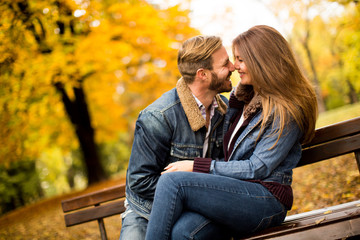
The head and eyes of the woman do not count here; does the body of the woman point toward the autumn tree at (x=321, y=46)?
no

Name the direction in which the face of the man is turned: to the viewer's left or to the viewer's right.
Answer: to the viewer's right

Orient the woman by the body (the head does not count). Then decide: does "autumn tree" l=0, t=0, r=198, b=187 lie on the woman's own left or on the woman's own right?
on the woman's own right

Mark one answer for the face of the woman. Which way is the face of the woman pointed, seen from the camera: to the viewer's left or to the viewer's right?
to the viewer's left

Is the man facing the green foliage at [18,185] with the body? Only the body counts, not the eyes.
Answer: no

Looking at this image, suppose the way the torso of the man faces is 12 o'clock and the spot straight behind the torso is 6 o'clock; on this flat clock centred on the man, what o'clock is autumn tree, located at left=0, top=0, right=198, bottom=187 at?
The autumn tree is roughly at 7 o'clock from the man.

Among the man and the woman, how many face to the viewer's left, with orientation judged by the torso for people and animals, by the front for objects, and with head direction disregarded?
1

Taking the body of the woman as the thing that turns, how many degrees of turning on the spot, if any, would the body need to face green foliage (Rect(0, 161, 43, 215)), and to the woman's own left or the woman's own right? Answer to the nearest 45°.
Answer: approximately 45° to the woman's own right

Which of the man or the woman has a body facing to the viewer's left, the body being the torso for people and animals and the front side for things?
the woman

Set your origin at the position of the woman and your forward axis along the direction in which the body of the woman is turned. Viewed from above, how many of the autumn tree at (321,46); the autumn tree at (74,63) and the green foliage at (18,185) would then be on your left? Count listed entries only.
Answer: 0

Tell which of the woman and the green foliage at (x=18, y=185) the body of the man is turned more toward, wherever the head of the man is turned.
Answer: the woman

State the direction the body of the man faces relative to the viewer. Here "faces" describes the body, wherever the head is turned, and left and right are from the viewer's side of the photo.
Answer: facing the viewer and to the right of the viewer

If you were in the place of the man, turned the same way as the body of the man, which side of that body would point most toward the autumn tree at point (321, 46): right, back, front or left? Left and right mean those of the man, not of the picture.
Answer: left

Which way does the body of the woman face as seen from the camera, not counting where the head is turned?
to the viewer's left
